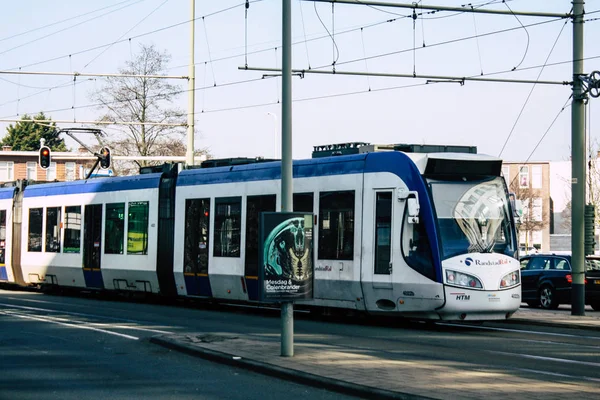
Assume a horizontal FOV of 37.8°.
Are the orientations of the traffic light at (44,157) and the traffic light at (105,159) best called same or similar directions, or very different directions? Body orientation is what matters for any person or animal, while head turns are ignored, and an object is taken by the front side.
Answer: same or similar directions

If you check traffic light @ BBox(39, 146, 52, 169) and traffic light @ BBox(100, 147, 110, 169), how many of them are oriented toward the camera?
2

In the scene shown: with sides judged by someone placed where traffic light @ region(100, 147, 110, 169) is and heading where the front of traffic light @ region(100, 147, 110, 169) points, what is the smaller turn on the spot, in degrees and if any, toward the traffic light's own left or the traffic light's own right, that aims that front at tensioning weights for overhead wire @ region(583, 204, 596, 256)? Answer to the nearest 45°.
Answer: approximately 45° to the traffic light's own left

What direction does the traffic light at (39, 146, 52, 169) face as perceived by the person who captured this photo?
facing the viewer

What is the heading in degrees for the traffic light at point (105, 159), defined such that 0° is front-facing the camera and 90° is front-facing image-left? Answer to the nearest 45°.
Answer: approximately 0°

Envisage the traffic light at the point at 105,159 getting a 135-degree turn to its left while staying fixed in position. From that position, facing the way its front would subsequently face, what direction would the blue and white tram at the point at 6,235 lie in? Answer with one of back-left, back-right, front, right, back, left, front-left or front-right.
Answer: back

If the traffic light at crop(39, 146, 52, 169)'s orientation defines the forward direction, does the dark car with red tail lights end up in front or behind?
in front

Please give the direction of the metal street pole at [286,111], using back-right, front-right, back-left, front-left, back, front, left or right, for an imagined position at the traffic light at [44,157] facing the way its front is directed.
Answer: front

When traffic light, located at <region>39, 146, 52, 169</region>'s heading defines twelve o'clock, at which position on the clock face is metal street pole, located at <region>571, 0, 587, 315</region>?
The metal street pole is roughly at 11 o'clock from the traffic light.

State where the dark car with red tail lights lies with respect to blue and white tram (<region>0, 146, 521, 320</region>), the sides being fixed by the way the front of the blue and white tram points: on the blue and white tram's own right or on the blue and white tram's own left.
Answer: on the blue and white tram's own left

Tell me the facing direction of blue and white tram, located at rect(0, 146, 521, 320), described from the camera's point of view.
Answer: facing the viewer and to the right of the viewer
